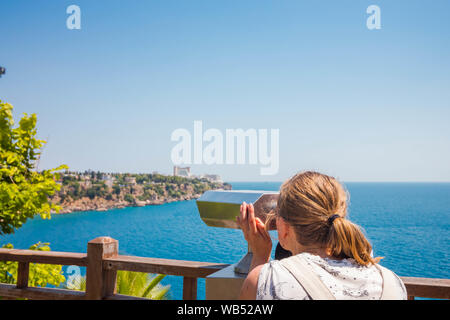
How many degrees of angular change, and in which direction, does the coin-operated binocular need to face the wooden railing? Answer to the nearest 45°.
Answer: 0° — it already faces it

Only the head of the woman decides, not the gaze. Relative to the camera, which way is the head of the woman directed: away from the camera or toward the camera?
away from the camera

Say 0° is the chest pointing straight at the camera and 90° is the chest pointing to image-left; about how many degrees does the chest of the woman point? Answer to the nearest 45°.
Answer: approximately 135°

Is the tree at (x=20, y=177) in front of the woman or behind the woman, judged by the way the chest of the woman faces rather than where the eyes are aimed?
in front
